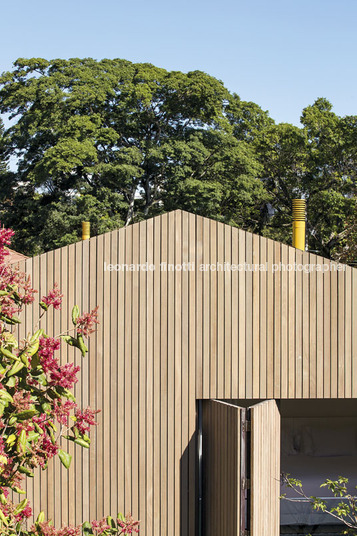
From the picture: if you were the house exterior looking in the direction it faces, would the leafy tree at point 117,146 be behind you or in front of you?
behind

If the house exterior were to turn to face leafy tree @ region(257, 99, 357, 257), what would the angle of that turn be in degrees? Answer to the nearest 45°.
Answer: approximately 180°

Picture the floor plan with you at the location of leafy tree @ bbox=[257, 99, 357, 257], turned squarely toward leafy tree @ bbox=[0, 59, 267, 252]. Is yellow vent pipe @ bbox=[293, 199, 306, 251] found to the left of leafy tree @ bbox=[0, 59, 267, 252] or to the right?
left

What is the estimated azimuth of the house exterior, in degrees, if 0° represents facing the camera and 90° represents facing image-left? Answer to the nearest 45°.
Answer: approximately 0°
